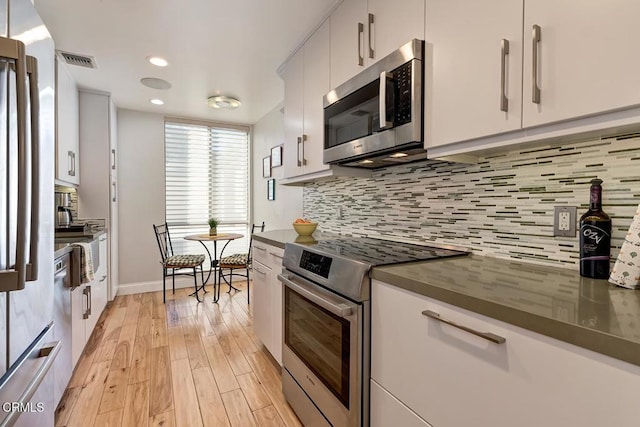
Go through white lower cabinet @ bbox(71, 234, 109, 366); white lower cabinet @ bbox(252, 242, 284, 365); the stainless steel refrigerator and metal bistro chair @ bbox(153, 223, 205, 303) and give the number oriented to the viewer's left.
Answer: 1

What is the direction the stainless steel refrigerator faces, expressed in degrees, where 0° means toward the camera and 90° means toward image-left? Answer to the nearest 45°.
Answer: approximately 315°

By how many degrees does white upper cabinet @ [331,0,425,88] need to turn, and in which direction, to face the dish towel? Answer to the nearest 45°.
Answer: approximately 45° to its right

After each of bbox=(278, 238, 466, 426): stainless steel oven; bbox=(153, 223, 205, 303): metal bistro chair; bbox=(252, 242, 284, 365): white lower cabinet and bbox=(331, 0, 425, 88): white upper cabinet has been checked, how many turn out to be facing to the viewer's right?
1

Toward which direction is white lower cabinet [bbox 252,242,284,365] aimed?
to the viewer's left

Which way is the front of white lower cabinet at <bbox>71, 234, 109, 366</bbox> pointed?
to the viewer's right

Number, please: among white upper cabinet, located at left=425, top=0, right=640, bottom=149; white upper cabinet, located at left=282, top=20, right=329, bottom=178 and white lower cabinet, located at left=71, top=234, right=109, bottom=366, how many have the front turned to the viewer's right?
1

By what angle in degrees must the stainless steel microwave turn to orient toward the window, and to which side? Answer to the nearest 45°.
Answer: approximately 90° to its right

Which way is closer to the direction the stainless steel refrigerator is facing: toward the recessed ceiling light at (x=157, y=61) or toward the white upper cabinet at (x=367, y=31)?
the white upper cabinet

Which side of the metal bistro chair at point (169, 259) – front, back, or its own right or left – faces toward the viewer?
right

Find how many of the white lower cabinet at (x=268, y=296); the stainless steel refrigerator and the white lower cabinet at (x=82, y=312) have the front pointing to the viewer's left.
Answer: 1

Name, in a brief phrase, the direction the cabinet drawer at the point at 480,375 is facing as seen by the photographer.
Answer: facing the viewer and to the left of the viewer

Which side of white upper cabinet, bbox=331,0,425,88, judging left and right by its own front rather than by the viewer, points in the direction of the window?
right
